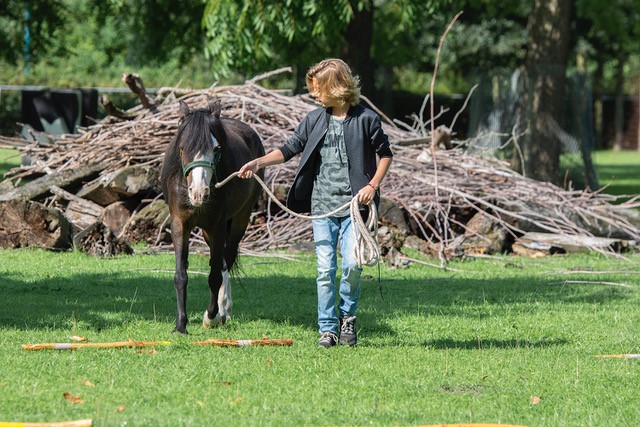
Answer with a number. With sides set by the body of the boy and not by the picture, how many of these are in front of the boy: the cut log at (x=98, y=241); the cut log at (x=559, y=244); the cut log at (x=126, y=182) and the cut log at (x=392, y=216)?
0

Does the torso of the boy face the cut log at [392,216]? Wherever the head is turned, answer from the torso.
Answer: no

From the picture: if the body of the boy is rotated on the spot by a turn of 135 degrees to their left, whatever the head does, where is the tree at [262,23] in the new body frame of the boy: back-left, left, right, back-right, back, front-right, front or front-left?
front-left

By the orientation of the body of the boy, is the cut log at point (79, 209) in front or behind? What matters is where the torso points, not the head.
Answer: behind

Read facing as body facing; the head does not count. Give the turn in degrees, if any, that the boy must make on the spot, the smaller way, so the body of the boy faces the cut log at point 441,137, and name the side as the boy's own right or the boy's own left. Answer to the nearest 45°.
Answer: approximately 180°

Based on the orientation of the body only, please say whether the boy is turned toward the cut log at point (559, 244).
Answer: no

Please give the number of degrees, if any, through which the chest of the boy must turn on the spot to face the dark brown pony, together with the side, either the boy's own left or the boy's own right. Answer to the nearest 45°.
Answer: approximately 135° to the boy's own right

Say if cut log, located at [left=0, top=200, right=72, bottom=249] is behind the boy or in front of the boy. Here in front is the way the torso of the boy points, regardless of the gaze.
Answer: behind

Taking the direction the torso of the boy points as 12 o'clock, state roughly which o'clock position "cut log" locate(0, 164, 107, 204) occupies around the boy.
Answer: The cut log is roughly at 5 o'clock from the boy.

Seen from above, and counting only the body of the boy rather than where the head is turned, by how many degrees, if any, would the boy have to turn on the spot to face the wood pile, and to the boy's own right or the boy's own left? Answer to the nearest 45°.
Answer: approximately 180°

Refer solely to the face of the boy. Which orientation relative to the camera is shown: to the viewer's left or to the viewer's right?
to the viewer's left

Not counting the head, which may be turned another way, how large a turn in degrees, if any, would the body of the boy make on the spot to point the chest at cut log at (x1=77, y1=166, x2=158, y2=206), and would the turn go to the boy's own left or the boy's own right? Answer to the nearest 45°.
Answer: approximately 135° to the boy's own right

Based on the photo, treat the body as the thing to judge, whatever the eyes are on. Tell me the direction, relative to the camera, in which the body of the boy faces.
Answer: toward the camera

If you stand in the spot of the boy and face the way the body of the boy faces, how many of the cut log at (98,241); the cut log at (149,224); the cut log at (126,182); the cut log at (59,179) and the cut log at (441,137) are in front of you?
0

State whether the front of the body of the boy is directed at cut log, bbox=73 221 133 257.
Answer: no
